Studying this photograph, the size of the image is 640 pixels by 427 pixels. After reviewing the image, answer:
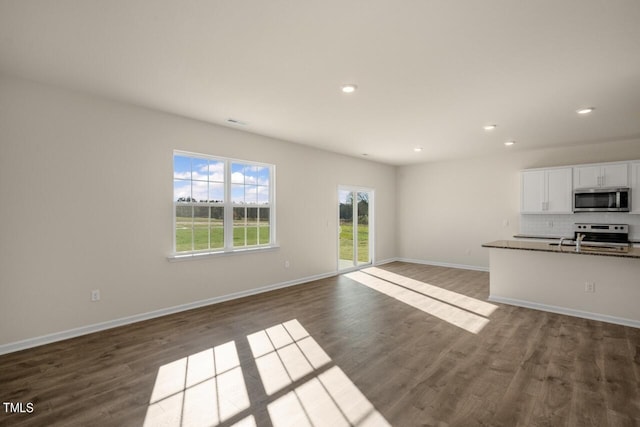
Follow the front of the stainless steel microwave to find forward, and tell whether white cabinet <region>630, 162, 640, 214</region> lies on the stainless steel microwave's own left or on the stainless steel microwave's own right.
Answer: on the stainless steel microwave's own left

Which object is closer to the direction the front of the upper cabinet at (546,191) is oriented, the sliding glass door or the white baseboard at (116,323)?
the white baseboard

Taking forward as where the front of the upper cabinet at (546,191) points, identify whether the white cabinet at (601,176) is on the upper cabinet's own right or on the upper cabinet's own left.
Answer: on the upper cabinet's own left

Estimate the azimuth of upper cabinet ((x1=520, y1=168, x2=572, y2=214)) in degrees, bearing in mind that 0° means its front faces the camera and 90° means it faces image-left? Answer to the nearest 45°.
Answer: approximately 0°

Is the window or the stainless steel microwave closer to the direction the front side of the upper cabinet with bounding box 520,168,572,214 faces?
the window

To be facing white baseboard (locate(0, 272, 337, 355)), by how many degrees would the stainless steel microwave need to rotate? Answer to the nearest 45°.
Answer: approximately 45° to its right

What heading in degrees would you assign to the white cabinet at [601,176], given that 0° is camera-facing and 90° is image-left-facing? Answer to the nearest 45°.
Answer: approximately 0°

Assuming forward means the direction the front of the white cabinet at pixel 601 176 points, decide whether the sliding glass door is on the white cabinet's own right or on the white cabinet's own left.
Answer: on the white cabinet's own right

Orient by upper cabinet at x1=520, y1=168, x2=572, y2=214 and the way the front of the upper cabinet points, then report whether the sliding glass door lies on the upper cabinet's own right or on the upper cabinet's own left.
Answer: on the upper cabinet's own right
